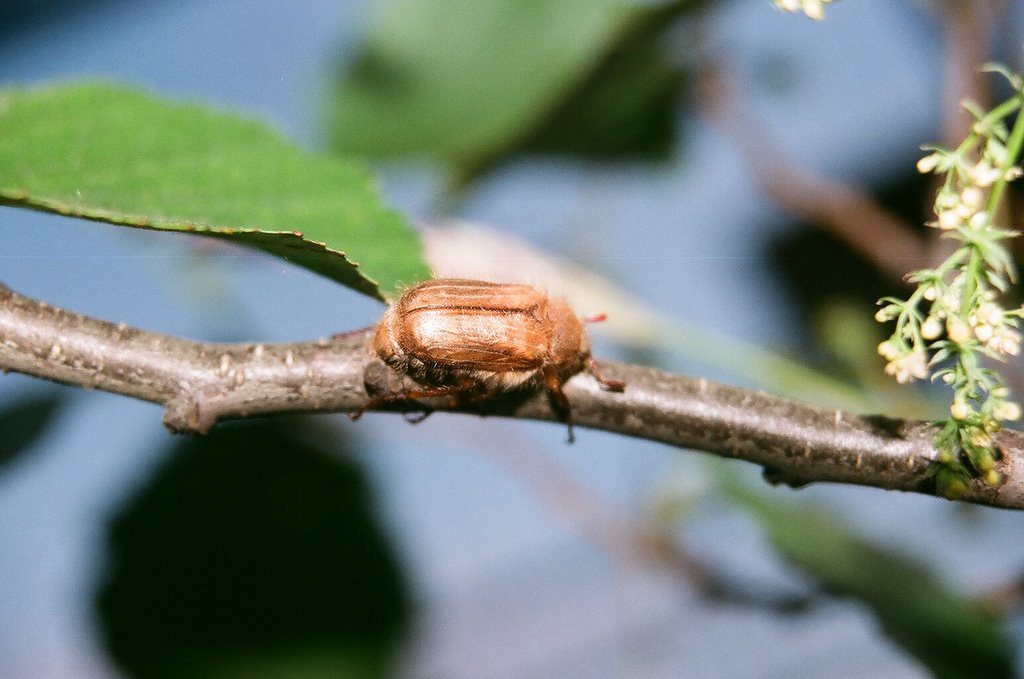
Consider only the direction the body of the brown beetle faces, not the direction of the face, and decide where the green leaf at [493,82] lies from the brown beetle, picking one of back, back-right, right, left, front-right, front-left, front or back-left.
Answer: left

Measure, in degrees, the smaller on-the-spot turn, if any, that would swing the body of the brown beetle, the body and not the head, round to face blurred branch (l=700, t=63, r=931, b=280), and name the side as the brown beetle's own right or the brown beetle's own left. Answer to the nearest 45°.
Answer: approximately 45° to the brown beetle's own left

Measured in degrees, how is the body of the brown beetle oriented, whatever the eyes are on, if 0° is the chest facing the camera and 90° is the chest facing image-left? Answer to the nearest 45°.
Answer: approximately 270°
